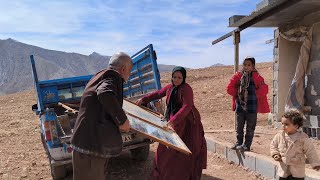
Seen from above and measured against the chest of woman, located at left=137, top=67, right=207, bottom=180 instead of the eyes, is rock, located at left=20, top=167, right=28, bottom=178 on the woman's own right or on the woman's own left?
on the woman's own right

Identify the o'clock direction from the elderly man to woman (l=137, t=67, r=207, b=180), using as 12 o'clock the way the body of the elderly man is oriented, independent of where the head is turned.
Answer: The woman is roughly at 12 o'clock from the elderly man.

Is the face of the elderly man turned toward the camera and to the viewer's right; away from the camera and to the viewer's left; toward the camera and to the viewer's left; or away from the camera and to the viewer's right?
away from the camera and to the viewer's right

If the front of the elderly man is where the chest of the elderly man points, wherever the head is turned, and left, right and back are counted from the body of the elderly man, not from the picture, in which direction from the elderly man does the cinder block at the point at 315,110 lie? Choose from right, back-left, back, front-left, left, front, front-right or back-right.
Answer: front

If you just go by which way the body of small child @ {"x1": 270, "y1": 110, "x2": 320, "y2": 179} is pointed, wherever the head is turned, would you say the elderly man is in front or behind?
in front

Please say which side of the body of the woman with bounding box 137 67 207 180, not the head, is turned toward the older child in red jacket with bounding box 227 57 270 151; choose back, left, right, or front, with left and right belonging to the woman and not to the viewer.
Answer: back

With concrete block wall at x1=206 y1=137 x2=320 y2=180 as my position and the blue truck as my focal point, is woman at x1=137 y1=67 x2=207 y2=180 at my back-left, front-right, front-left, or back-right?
front-left

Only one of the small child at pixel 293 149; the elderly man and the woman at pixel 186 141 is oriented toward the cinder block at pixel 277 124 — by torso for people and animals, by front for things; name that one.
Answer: the elderly man

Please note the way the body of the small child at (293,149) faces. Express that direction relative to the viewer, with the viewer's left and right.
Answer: facing the viewer and to the left of the viewer

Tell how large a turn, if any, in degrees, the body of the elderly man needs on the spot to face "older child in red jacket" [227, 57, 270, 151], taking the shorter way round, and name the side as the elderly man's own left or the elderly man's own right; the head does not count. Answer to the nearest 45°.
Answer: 0° — they already face them

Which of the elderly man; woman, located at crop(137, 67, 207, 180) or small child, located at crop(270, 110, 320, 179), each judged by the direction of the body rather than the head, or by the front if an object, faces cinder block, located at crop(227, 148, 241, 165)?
the elderly man

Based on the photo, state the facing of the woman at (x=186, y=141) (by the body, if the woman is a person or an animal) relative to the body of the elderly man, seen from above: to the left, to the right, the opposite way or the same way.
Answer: the opposite way

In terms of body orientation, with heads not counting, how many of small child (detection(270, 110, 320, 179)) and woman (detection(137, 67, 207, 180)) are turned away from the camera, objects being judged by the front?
0

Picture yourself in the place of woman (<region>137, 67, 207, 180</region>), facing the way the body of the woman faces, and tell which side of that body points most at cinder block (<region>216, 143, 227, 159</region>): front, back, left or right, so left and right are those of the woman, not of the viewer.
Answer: back

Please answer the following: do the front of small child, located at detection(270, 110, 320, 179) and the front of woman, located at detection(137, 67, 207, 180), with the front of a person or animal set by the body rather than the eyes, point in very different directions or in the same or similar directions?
same or similar directions

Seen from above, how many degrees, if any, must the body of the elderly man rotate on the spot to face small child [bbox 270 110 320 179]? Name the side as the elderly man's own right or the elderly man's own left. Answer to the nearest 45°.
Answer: approximately 45° to the elderly man's own right

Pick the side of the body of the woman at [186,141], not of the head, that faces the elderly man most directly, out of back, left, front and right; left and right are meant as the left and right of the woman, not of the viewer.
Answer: front
